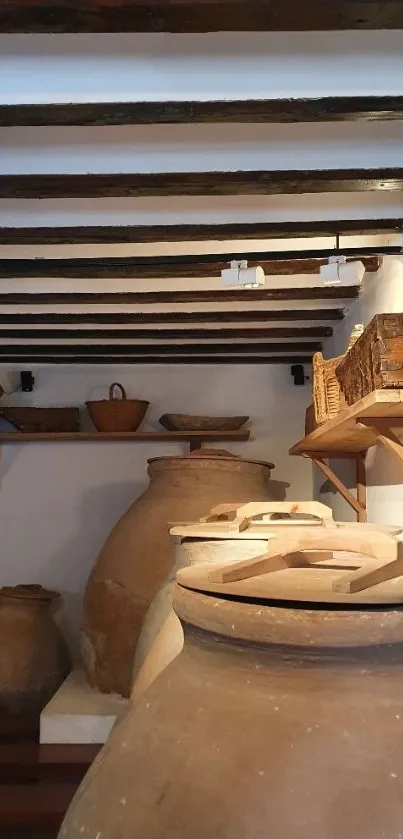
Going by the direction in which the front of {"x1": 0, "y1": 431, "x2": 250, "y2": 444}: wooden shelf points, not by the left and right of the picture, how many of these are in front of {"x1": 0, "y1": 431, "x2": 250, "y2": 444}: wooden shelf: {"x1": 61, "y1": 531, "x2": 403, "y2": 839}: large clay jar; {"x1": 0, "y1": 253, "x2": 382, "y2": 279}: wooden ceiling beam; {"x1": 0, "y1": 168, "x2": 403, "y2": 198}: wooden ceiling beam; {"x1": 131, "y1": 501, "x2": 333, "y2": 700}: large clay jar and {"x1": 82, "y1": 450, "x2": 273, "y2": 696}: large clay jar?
5

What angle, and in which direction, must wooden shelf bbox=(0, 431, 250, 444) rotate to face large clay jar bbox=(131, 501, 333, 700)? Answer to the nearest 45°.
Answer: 0° — it already faces it

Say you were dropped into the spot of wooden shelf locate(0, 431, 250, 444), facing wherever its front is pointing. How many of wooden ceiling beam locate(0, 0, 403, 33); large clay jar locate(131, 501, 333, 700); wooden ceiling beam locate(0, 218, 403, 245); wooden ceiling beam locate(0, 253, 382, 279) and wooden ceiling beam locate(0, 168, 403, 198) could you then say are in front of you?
5

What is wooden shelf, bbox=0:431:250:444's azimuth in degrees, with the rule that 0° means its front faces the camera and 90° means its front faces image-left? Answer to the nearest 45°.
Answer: approximately 0°

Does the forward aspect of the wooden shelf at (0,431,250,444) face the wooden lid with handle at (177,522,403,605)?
yes

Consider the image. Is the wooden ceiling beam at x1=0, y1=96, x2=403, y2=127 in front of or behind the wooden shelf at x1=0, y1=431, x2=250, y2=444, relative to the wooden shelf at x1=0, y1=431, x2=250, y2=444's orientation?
in front

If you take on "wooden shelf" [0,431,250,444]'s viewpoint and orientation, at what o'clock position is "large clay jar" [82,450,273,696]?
The large clay jar is roughly at 12 o'clock from the wooden shelf.

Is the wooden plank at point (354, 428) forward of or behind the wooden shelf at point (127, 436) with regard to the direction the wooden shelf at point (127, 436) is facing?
forward

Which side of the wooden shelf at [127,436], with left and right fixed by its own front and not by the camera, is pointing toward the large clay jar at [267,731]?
front

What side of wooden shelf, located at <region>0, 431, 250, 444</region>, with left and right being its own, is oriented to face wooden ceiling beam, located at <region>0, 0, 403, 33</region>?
front
